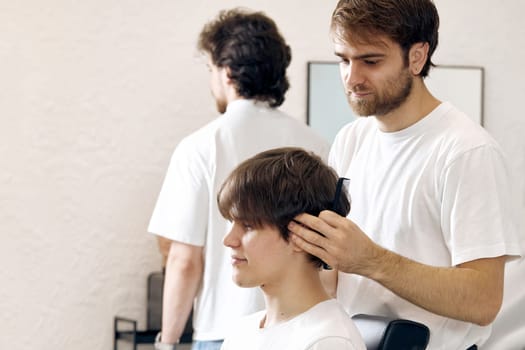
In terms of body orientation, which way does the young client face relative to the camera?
to the viewer's left

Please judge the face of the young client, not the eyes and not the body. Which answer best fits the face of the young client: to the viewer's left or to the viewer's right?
to the viewer's left

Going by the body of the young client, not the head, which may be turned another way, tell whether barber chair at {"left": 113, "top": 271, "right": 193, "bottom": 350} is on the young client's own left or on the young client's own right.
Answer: on the young client's own right
